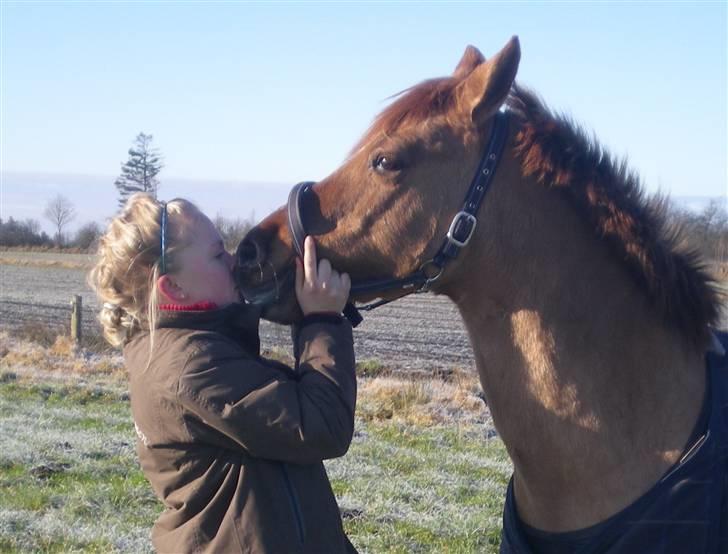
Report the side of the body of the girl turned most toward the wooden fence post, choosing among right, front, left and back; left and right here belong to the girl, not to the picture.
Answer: left

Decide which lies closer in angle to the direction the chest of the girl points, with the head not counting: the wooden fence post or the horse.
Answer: the horse

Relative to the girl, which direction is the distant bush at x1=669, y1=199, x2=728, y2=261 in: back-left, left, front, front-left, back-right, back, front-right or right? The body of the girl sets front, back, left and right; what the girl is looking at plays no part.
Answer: front

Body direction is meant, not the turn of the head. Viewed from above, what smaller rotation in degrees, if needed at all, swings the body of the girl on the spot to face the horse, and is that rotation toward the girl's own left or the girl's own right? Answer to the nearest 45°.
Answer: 0° — they already face it

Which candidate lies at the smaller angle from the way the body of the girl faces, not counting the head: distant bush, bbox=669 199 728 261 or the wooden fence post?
the distant bush

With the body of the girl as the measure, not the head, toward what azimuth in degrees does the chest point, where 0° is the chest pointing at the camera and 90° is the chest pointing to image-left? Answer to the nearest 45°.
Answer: approximately 270°

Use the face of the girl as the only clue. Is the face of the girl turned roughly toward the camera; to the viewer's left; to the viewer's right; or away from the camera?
to the viewer's right
